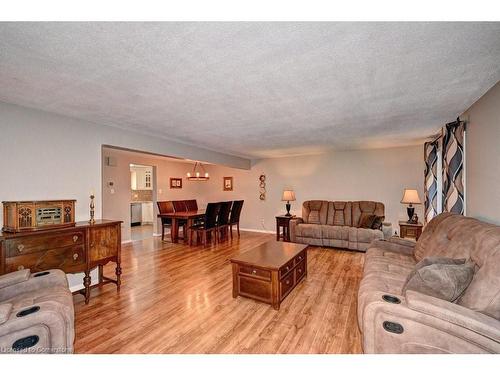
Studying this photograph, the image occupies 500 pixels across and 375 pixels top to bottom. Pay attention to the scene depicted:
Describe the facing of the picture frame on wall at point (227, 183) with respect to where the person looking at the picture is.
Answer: facing the viewer

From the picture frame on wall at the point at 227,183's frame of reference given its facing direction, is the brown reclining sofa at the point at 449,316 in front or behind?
in front

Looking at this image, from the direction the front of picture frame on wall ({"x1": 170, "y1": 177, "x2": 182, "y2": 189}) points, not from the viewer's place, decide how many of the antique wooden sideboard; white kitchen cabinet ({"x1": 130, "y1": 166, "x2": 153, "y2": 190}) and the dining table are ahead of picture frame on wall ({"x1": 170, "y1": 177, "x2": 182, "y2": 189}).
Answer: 2

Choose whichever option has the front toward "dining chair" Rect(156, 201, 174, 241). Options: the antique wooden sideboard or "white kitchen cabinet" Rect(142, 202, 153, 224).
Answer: the white kitchen cabinet

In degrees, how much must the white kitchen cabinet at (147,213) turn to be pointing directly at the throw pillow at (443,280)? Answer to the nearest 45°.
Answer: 0° — it already faces it

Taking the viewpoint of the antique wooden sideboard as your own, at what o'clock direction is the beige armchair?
The beige armchair is roughly at 2 o'clock from the antique wooden sideboard.

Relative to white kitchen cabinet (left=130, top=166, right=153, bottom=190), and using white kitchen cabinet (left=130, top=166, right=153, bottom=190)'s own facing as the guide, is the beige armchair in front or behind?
in front

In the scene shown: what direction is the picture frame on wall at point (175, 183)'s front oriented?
toward the camera

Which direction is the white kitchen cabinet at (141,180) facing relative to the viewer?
toward the camera

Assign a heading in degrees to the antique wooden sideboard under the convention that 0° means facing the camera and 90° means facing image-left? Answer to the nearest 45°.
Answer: approximately 315°

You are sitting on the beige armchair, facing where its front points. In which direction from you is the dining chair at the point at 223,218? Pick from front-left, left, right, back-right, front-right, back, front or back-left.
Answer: front-left

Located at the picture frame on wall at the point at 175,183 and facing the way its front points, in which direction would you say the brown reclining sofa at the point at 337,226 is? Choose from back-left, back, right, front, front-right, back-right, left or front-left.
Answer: front-left

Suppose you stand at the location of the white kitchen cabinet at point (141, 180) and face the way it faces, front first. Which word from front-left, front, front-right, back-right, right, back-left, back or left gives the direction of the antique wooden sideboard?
front

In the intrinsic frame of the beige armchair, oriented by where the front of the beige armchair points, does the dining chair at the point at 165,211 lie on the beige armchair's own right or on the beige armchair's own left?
on the beige armchair's own left

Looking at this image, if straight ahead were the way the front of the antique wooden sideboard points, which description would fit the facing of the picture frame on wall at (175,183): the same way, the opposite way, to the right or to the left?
to the right
